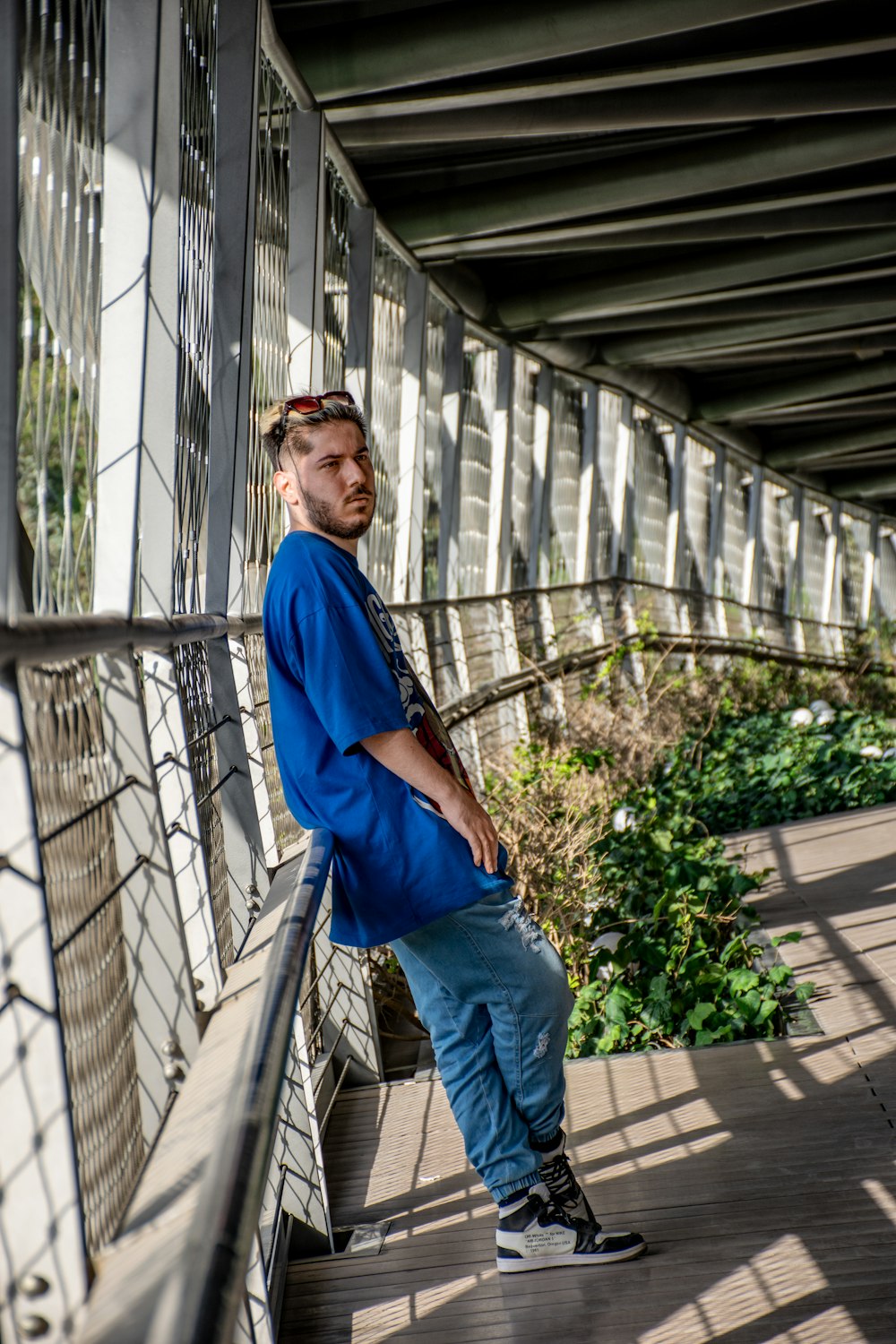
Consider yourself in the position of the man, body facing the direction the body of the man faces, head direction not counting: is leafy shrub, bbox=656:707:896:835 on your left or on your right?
on your left

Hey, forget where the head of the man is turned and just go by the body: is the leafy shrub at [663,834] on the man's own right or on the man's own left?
on the man's own left

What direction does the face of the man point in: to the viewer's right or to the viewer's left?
to the viewer's right

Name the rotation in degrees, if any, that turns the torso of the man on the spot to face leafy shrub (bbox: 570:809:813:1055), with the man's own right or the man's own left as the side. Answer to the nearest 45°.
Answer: approximately 45° to the man's own left

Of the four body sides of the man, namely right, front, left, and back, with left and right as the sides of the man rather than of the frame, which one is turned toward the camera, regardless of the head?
right
